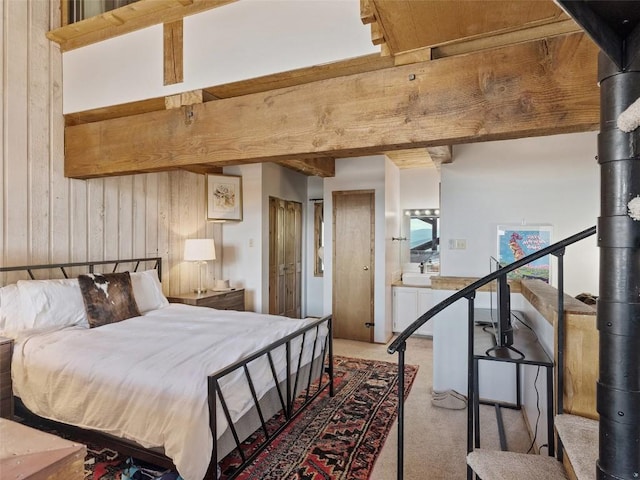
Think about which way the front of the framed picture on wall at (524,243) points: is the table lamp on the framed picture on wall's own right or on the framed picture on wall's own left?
on the framed picture on wall's own right

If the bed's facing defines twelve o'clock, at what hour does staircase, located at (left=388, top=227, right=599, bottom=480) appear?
The staircase is roughly at 12 o'clock from the bed.

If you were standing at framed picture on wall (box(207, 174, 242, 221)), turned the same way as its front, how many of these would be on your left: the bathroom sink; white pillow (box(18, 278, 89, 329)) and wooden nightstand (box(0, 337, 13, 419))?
1

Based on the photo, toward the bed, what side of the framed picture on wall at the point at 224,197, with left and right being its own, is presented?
front

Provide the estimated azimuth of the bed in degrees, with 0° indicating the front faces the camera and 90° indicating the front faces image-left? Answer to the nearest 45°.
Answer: approximately 315°

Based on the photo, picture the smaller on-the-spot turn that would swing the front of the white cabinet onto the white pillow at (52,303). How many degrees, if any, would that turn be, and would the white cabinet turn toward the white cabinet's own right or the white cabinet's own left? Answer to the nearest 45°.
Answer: approximately 45° to the white cabinet's own right

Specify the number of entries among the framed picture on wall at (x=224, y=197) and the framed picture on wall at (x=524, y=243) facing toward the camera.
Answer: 2

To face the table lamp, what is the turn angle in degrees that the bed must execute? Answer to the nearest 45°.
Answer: approximately 135° to its left

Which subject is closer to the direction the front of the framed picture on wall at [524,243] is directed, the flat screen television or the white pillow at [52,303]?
the flat screen television

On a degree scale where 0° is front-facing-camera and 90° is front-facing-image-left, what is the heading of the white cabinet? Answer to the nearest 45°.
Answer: approximately 0°

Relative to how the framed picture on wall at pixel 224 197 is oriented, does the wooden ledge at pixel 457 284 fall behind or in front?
in front
